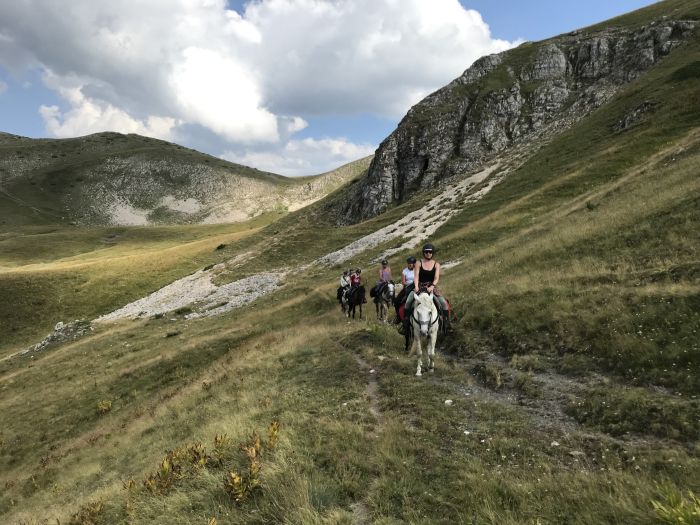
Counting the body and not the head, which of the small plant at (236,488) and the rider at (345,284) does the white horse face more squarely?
the small plant

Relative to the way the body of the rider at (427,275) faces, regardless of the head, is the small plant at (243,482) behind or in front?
in front

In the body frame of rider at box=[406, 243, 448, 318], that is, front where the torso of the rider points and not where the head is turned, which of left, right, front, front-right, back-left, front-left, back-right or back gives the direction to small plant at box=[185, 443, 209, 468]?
front-right

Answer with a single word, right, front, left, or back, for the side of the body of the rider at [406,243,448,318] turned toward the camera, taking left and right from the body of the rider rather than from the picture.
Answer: front

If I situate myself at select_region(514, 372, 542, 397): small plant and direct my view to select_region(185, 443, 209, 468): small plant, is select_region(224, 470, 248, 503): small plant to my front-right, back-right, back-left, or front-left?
front-left

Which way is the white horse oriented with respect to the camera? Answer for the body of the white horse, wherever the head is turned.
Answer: toward the camera

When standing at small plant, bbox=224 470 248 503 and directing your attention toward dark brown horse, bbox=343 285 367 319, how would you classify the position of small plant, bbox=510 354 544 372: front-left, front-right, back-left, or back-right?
front-right

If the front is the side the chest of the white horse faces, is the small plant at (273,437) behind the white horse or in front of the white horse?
in front

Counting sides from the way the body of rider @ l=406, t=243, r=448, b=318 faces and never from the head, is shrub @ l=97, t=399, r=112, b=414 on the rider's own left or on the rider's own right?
on the rider's own right

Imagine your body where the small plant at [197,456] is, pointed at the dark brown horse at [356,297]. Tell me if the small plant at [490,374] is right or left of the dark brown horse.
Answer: right
